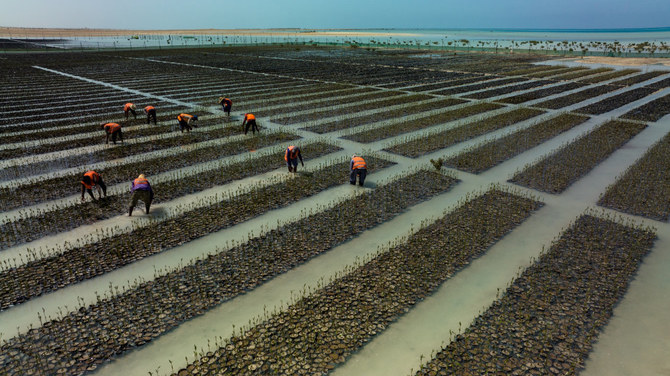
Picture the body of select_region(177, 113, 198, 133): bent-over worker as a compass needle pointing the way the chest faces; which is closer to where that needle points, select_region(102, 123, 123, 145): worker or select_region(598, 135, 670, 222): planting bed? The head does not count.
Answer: the planting bed

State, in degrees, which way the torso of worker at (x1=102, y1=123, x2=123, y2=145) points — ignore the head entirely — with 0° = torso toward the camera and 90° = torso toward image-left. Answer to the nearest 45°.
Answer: approximately 90°

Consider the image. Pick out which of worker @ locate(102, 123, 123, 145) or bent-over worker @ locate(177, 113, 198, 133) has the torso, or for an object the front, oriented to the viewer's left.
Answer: the worker

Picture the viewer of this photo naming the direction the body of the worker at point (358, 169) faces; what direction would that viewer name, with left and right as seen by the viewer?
facing away from the viewer and to the left of the viewer

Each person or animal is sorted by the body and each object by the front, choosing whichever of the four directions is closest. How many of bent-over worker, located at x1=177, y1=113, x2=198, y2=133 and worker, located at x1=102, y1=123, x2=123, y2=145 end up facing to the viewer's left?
1

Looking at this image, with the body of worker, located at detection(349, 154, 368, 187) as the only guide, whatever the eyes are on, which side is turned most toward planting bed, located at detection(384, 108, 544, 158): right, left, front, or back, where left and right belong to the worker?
right

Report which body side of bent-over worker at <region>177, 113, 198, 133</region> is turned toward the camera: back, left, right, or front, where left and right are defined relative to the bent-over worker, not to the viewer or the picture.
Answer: right
